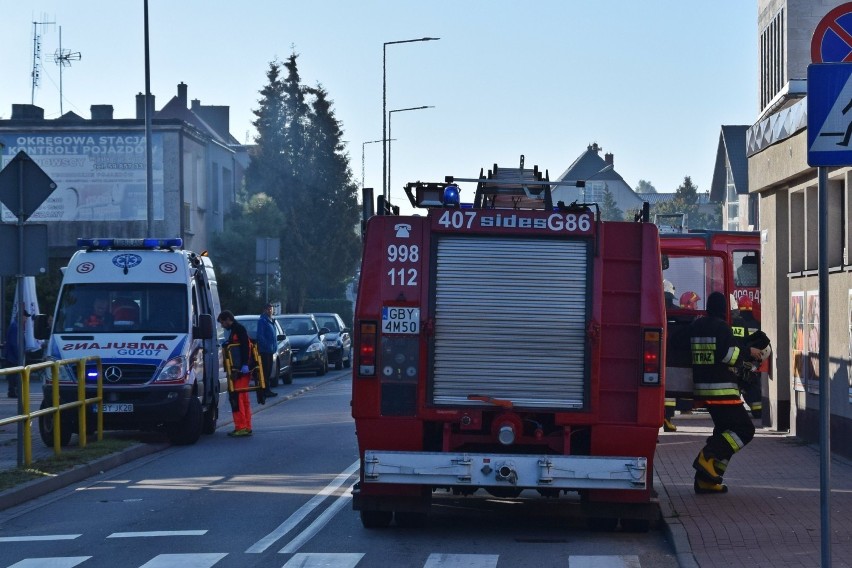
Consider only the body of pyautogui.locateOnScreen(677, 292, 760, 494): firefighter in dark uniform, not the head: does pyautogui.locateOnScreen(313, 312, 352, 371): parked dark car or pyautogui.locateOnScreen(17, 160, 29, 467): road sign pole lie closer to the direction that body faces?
the parked dark car

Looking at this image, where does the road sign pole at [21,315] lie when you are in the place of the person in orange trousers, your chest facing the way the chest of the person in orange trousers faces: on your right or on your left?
on your left

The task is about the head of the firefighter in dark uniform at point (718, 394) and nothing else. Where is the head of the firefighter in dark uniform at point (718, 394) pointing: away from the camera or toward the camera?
away from the camera

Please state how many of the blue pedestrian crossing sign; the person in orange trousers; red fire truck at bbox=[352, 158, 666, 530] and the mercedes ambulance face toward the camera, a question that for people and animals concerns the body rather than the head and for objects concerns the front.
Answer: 2

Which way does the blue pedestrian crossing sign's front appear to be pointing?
toward the camera

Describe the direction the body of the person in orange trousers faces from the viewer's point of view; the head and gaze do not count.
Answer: to the viewer's left

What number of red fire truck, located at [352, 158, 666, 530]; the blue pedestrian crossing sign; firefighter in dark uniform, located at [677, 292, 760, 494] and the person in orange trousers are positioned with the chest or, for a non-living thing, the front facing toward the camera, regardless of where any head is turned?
1

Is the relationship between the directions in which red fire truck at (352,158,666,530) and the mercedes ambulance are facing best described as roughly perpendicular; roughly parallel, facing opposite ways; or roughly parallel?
roughly parallel, facing opposite ways

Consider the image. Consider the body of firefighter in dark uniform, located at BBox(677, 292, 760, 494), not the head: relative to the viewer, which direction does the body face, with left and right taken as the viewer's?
facing away from the viewer and to the right of the viewer

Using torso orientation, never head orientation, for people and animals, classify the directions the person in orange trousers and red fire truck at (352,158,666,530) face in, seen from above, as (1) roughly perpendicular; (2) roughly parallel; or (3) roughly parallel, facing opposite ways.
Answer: roughly perpendicular

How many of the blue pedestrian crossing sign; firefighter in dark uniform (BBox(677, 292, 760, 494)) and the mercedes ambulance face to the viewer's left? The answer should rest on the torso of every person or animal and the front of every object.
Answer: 0

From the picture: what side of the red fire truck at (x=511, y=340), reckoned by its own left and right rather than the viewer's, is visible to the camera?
back

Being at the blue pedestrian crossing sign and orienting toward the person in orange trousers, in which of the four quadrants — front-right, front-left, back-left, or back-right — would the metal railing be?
front-left

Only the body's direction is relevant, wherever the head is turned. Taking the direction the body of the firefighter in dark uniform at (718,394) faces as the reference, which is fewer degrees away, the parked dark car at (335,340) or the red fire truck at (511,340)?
the parked dark car

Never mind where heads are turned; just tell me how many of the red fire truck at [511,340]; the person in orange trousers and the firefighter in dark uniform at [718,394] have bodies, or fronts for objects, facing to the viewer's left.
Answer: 1

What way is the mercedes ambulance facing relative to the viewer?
toward the camera
